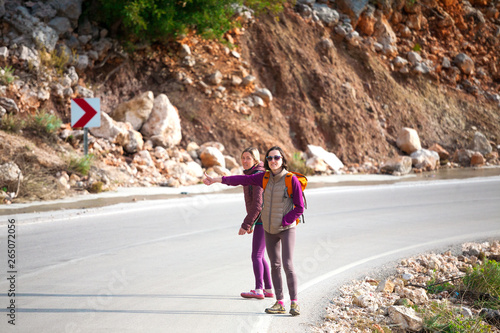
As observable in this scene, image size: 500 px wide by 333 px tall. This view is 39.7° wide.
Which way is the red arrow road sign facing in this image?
toward the camera

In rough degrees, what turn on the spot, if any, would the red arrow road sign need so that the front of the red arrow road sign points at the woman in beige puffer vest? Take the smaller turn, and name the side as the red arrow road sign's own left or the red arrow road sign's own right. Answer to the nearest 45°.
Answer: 0° — it already faces them

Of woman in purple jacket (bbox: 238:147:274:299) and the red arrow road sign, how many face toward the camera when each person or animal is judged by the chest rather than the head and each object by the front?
1

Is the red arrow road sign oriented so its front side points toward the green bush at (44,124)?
no

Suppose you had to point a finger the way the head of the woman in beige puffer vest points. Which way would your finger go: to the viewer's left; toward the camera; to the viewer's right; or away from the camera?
toward the camera

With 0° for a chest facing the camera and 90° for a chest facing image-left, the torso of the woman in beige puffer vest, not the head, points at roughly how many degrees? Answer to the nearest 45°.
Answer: approximately 45°

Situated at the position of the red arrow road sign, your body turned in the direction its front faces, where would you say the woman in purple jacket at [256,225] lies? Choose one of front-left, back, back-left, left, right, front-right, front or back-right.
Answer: front

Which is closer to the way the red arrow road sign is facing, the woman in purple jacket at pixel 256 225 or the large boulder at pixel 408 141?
the woman in purple jacket

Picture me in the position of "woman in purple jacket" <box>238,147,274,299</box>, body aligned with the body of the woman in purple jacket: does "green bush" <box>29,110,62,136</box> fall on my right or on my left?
on my right

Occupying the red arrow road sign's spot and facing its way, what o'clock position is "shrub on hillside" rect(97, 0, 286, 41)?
The shrub on hillside is roughly at 7 o'clock from the red arrow road sign.

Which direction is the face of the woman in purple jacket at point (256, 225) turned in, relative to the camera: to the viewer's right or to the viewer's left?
to the viewer's left

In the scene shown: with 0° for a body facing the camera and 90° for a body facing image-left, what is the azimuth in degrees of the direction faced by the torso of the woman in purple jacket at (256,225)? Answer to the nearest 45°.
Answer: approximately 90°
